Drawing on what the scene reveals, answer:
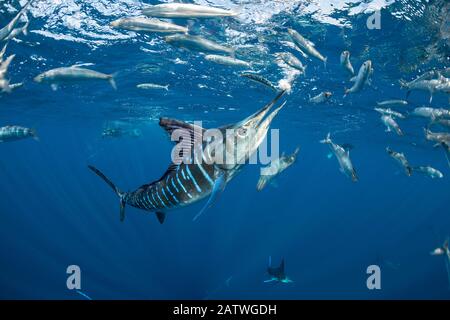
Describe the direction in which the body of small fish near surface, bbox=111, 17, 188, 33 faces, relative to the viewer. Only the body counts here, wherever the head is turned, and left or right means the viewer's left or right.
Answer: facing to the left of the viewer

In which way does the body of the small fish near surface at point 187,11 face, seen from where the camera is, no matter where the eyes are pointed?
to the viewer's left

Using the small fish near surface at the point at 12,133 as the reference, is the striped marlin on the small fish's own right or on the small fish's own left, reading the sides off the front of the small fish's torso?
on the small fish's own left

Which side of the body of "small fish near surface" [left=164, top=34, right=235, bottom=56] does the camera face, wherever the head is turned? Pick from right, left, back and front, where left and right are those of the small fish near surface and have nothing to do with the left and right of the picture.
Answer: left

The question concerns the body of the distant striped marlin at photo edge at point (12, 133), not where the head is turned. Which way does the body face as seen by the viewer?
to the viewer's left

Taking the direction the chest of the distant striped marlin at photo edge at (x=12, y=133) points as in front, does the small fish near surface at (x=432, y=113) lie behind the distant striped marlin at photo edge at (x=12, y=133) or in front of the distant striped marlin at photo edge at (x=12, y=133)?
behind
